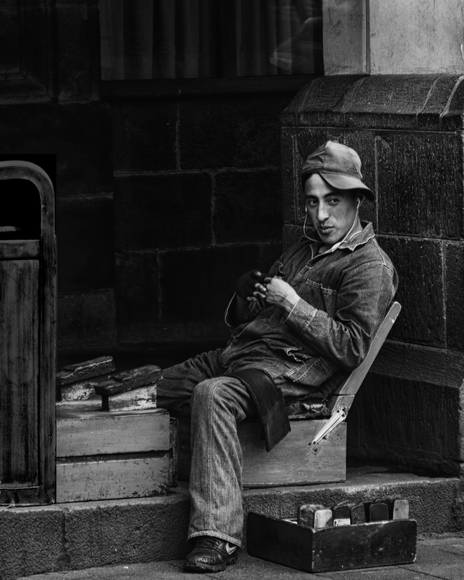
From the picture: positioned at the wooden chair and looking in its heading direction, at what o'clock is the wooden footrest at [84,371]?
The wooden footrest is roughly at 12 o'clock from the wooden chair.

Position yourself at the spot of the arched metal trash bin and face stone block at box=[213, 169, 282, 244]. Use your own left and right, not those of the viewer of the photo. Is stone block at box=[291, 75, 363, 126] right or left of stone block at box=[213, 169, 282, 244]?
right

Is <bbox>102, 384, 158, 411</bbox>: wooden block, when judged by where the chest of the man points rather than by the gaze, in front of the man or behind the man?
in front

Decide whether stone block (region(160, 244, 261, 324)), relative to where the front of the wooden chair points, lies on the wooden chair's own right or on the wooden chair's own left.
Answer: on the wooden chair's own right

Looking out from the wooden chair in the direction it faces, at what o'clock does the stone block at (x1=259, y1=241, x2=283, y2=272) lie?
The stone block is roughly at 3 o'clock from the wooden chair.

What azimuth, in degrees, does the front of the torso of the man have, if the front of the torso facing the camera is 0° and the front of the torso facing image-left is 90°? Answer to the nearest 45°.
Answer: approximately 45°

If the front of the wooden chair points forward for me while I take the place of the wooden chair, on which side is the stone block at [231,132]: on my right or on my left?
on my right

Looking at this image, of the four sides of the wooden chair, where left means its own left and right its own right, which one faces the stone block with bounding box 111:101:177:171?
right

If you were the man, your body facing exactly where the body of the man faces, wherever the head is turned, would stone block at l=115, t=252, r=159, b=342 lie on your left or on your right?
on your right

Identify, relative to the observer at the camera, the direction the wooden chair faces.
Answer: facing to the left of the viewer
